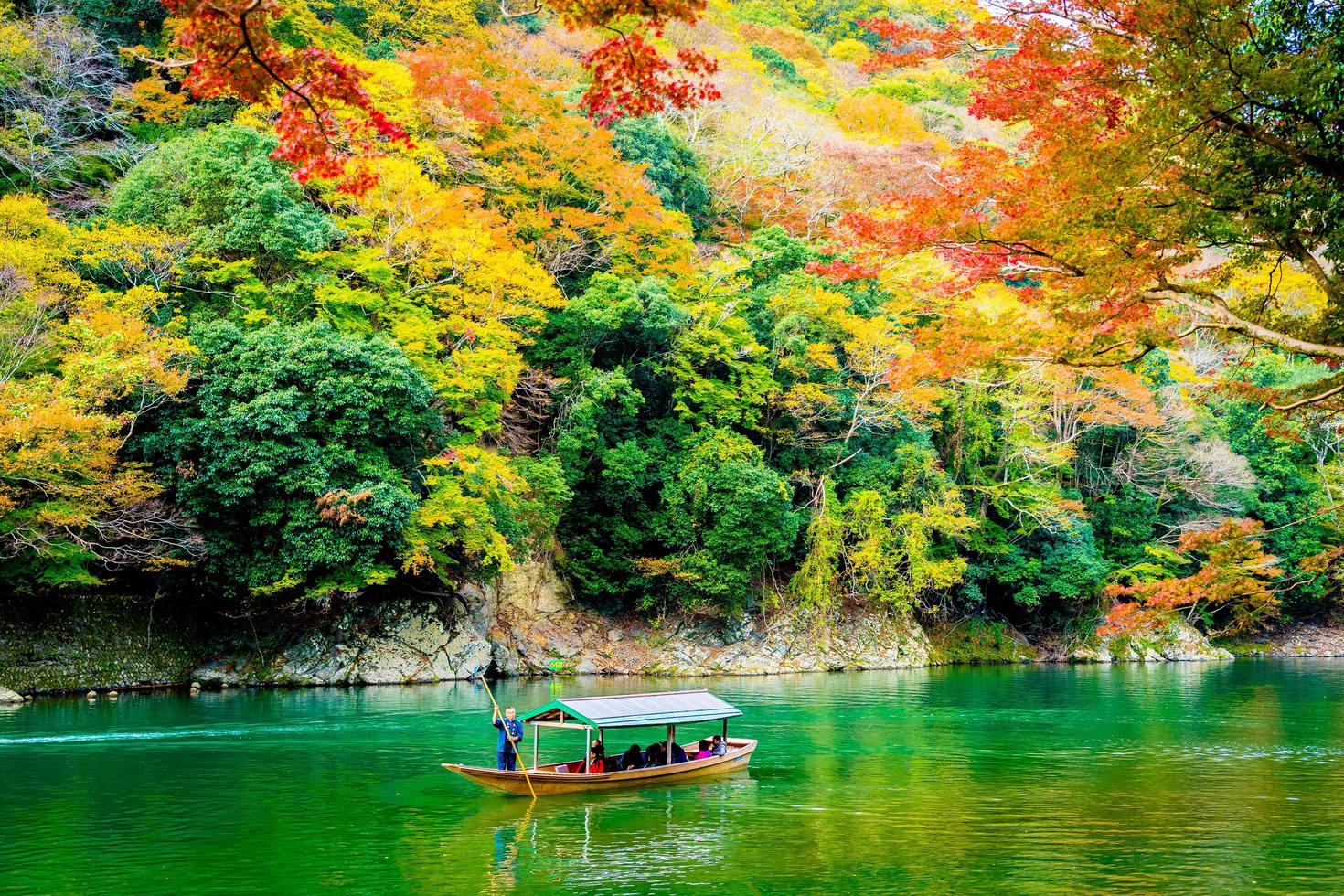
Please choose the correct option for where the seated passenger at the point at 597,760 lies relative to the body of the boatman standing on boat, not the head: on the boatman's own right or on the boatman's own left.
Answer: on the boatman's own left

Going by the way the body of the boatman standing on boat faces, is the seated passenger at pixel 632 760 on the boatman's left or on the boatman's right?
on the boatman's left

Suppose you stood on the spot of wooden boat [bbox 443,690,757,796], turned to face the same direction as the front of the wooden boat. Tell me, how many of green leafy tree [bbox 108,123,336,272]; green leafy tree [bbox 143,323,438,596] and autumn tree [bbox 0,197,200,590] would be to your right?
3

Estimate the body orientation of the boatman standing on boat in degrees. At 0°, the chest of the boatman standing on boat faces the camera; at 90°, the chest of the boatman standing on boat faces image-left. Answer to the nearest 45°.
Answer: approximately 0°

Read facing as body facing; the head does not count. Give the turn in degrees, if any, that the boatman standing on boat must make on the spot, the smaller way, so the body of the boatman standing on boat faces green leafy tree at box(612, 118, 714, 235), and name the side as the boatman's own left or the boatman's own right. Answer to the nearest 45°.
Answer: approximately 180°

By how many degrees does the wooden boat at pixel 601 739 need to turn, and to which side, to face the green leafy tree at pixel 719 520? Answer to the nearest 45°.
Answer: approximately 135° to its right

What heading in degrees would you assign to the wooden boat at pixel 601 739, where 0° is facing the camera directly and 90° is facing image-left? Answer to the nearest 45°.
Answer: approximately 45°
